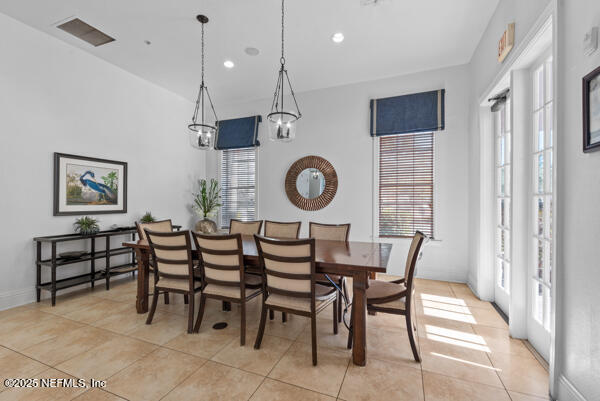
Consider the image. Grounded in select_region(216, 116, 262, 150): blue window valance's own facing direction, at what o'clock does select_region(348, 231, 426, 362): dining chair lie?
The dining chair is roughly at 10 o'clock from the blue window valance.

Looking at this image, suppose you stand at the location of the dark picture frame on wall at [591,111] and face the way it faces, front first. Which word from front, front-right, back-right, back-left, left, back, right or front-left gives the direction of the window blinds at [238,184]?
front-right

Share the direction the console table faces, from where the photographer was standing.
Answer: facing the viewer and to the right of the viewer

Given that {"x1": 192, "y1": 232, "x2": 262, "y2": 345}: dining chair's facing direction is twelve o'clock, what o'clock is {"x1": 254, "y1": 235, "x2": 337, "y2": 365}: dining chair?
{"x1": 254, "y1": 235, "x2": 337, "y2": 365}: dining chair is roughly at 3 o'clock from {"x1": 192, "y1": 232, "x2": 262, "y2": 345}: dining chair.

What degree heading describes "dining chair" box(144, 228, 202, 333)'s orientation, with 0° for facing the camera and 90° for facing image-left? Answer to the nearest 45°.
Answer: approximately 225°

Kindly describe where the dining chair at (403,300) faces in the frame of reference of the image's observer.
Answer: facing to the left of the viewer

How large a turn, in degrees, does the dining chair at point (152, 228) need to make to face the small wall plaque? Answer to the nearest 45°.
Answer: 0° — it already faces it

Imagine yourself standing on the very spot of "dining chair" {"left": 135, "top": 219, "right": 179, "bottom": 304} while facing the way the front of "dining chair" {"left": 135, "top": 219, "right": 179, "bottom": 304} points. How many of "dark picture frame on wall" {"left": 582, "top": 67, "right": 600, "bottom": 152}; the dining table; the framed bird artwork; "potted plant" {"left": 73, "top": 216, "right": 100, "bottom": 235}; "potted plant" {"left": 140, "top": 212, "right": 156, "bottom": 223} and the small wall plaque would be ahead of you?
3

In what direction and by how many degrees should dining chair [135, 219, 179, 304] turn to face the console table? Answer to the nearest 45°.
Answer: approximately 180°

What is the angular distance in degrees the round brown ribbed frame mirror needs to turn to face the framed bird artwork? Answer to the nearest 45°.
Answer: approximately 90° to its right

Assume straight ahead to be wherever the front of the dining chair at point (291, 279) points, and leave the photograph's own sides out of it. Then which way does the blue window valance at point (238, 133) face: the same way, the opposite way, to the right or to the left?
the opposite way
